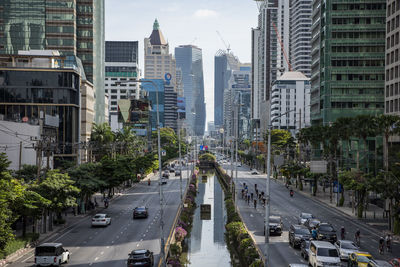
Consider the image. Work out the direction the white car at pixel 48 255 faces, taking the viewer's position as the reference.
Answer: facing away from the viewer and to the right of the viewer

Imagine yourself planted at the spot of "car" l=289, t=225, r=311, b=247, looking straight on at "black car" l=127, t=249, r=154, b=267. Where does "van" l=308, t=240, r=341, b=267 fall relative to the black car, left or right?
left

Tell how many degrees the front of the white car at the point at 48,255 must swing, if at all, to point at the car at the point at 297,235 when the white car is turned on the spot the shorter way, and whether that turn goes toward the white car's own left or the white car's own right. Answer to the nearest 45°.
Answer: approximately 45° to the white car's own right

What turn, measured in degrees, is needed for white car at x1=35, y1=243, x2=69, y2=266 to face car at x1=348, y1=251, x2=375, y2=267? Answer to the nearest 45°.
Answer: approximately 45° to its right

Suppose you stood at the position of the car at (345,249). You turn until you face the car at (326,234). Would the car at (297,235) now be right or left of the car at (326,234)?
left

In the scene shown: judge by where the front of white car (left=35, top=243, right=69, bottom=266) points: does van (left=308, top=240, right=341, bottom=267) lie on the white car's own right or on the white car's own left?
on the white car's own right

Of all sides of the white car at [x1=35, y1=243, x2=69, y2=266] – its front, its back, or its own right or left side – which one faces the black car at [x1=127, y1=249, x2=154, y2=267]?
right

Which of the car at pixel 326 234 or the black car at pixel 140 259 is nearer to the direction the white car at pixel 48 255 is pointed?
the car

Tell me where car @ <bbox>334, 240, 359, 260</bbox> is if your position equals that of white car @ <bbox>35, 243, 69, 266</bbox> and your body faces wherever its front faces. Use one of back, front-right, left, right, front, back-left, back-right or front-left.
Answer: front-right
